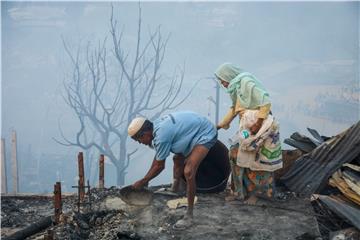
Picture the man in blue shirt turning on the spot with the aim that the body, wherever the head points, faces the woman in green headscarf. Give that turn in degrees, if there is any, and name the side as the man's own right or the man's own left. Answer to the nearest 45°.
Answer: approximately 135° to the man's own right

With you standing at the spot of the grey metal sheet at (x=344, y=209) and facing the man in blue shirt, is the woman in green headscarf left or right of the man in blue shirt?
right

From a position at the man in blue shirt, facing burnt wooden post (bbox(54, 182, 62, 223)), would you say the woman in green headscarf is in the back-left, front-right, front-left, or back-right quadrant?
back-right

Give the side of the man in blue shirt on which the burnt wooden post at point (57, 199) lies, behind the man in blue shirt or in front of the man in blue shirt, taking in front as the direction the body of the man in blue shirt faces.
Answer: in front

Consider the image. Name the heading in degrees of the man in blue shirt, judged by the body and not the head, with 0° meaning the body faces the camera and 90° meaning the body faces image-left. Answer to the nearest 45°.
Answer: approximately 90°

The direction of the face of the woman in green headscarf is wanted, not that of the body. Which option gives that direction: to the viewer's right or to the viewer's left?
to the viewer's left

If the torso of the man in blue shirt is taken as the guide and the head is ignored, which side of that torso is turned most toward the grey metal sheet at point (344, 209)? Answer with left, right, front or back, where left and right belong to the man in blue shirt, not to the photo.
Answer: back

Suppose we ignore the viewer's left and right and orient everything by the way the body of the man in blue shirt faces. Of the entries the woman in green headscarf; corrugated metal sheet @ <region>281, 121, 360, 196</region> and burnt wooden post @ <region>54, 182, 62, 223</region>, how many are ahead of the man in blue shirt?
1

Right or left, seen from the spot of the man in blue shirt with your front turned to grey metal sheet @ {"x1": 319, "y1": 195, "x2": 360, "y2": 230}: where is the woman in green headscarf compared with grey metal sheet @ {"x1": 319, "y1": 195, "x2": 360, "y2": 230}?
left

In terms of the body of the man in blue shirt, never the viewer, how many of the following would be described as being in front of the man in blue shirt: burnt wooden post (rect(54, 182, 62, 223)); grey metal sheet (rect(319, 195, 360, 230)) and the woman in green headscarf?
1
